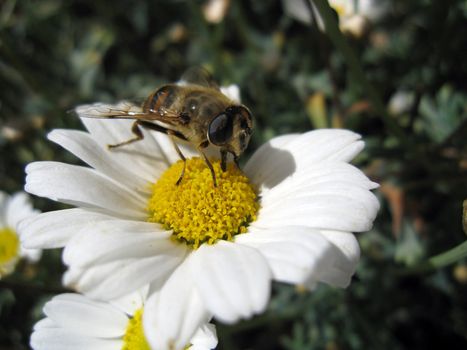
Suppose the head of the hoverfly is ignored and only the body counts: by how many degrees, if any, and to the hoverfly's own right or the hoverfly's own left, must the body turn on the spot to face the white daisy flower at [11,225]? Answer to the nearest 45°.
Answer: approximately 180°

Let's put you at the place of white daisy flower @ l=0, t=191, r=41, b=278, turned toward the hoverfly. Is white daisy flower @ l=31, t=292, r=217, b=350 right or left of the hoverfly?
right

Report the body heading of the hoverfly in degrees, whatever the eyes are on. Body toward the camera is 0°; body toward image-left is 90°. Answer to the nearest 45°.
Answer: approximately 315°

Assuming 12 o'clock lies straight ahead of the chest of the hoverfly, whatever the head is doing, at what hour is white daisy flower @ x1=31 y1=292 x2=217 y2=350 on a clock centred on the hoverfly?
The white daisy flower is roughly at 4 o'clock from the hoverfly.
